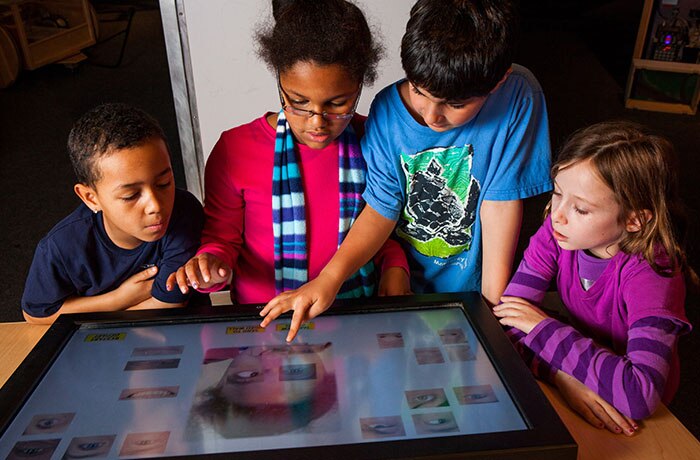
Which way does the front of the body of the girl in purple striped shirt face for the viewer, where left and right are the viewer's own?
facing the viewer and to the left of the viewer

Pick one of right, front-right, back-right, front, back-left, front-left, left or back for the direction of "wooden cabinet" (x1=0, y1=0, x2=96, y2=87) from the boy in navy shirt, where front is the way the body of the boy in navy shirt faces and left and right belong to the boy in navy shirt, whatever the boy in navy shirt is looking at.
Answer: back-left

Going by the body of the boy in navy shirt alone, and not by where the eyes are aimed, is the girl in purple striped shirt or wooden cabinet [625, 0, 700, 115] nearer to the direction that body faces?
the girl in purple striped shirt

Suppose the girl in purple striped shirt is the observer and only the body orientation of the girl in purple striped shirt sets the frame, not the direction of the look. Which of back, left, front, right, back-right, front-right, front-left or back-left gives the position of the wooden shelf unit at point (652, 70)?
back-right

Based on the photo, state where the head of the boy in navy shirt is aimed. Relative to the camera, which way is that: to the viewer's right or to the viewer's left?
to the viewer's right

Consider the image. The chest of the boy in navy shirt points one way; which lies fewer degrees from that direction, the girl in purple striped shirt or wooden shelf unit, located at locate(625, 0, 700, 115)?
the girl in purple striped shirt

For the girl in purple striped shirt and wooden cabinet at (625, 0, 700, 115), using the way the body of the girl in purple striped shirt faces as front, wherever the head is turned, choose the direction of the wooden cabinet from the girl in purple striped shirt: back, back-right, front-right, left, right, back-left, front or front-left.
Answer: back-right

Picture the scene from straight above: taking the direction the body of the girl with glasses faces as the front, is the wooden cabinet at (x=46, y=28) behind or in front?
behind

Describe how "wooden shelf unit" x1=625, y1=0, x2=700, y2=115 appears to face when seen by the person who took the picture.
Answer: facing the viewer

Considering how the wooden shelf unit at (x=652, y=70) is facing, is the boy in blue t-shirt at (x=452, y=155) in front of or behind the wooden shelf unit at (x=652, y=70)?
in front

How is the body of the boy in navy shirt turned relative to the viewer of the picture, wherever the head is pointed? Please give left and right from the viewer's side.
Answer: facing the viewer and to the right of the viewer

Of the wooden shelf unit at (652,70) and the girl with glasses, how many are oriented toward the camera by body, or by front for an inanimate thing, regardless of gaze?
2

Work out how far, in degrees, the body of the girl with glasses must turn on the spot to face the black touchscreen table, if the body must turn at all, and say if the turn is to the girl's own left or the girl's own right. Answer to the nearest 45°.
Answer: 0° — they already face it
